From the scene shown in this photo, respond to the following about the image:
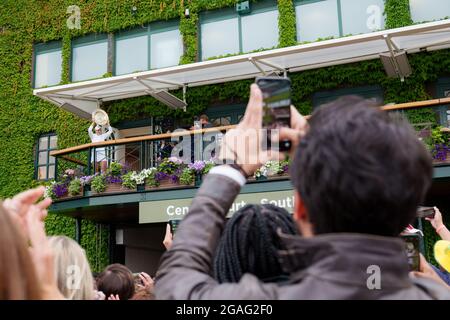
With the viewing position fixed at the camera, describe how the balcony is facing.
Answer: facing the viewer and to the left of the viewer

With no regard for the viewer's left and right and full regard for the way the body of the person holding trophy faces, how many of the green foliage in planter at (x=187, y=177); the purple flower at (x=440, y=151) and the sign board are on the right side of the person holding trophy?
0

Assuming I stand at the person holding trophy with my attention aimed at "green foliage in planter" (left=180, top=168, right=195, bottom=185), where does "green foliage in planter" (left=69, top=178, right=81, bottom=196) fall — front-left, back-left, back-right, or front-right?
back-right

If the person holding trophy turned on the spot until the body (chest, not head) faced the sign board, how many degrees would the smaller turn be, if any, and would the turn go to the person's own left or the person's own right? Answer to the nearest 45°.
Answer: approximately 45° to the person's own left

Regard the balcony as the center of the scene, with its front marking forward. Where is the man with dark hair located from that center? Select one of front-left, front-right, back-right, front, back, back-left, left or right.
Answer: front-left

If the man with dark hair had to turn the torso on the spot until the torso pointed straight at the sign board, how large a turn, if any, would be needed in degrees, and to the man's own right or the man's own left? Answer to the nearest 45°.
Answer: approximately 45° to the man's own right

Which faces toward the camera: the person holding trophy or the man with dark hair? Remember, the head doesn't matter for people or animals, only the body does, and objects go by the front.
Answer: the person holding trophy

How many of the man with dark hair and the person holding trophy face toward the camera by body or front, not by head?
1

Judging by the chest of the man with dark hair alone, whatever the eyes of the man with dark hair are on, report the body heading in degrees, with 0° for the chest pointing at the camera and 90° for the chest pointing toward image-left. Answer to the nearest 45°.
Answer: approximately 135°

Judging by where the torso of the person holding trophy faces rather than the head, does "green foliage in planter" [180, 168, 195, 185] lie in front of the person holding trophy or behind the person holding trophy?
in front

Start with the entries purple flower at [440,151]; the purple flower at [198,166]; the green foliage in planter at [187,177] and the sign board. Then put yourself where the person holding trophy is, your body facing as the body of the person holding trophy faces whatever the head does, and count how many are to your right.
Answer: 0

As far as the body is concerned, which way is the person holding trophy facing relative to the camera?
toward the camera

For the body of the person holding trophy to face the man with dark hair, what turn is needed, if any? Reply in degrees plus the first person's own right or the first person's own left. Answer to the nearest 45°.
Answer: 0° — they already face them
